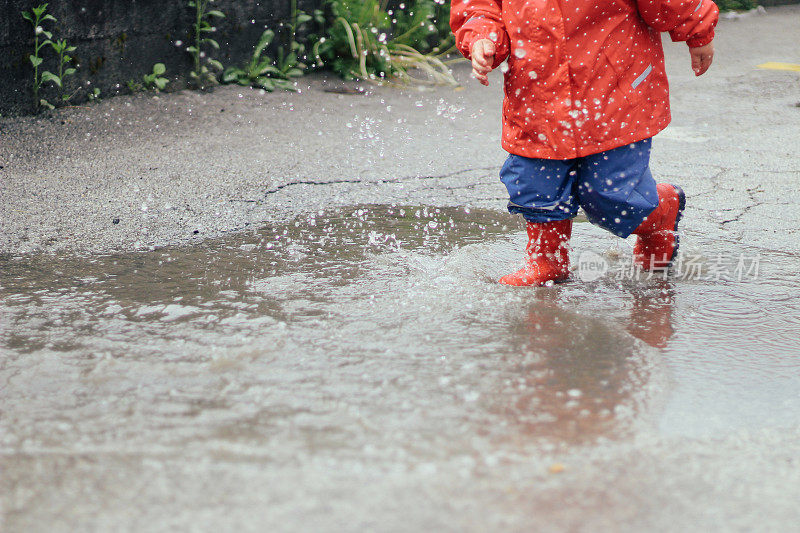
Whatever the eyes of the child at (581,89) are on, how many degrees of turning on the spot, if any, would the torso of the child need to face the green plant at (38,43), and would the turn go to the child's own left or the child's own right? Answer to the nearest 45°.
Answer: approximately 90° to the child's own right

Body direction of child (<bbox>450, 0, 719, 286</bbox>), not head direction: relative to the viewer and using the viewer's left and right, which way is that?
facing the viewer and to the left of the viewer

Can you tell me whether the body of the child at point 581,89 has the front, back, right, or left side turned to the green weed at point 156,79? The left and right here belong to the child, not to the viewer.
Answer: right

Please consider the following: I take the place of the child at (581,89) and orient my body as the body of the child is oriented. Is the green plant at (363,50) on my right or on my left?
on my right

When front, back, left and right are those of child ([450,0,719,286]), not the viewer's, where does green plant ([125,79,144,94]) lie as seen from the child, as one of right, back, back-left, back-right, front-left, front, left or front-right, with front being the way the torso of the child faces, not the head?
right

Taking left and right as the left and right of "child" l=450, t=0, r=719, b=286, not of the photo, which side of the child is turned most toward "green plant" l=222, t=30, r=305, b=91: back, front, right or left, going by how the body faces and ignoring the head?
right

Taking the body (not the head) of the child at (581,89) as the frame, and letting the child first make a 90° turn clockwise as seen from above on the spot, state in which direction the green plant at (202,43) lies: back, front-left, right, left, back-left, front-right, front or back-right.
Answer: front
